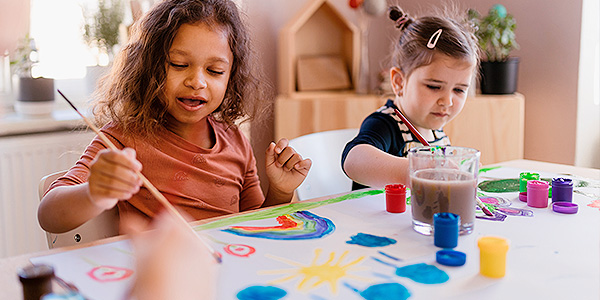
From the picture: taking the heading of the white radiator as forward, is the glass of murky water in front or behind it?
in front

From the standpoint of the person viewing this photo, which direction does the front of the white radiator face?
facing the viewer and to the right of the viewer

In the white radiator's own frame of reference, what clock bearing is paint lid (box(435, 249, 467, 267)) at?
The paint lid is roughly at 11 o'clock from the white radiator.

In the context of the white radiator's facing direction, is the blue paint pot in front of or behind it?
in front

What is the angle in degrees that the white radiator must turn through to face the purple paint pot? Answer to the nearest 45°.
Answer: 0° — it already faces it

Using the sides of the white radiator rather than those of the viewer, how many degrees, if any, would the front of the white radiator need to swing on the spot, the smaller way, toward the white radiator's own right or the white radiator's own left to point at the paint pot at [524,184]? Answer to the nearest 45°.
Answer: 0° — it already faces it
